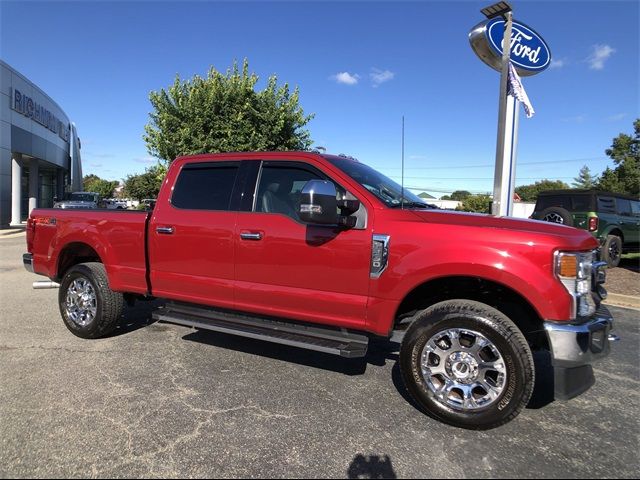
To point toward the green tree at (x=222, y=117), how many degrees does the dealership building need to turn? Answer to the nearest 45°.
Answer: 0° — it already faces it

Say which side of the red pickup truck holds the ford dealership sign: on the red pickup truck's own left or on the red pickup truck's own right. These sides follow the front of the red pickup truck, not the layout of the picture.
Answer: on the red pickup truck's own left

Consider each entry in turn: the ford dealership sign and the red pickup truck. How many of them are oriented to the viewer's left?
0

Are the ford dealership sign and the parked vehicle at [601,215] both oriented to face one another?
no

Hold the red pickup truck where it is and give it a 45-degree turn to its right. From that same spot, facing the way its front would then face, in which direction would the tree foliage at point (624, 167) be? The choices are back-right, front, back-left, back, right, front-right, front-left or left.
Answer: back-left

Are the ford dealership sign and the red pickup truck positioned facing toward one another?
no

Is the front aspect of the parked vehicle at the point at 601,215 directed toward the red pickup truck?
no

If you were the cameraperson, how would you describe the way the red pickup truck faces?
facing the viewer and to the right of the viewer

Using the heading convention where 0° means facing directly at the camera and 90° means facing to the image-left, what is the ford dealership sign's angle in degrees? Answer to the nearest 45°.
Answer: approximately 315°

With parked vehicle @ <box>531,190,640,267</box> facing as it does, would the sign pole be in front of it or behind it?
behind

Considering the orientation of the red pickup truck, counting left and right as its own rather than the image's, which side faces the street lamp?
left

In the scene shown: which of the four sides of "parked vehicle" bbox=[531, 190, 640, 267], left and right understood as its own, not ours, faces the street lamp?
back

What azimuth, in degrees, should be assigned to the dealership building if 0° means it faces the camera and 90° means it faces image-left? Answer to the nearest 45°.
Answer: approximately 315°

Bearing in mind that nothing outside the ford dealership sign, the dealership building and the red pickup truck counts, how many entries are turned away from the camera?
0

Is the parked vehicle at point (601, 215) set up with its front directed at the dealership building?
no

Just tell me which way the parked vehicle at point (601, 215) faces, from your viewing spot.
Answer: facing away from the viewer and to the right of the viewer
